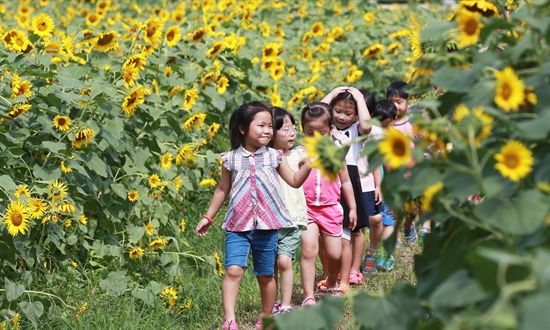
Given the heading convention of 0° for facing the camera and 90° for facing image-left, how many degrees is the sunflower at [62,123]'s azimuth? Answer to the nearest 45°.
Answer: approximately 0°

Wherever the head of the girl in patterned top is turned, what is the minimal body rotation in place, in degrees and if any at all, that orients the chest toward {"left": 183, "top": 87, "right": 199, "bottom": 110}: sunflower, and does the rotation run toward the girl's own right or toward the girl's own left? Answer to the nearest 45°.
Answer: approximately 180°
